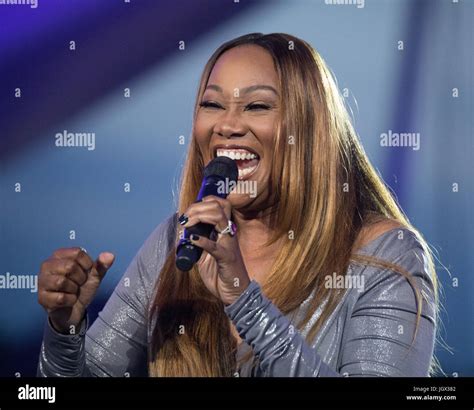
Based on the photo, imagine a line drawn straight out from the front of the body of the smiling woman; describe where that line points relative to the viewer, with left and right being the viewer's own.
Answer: facing the viewer and to the left of the viewer
